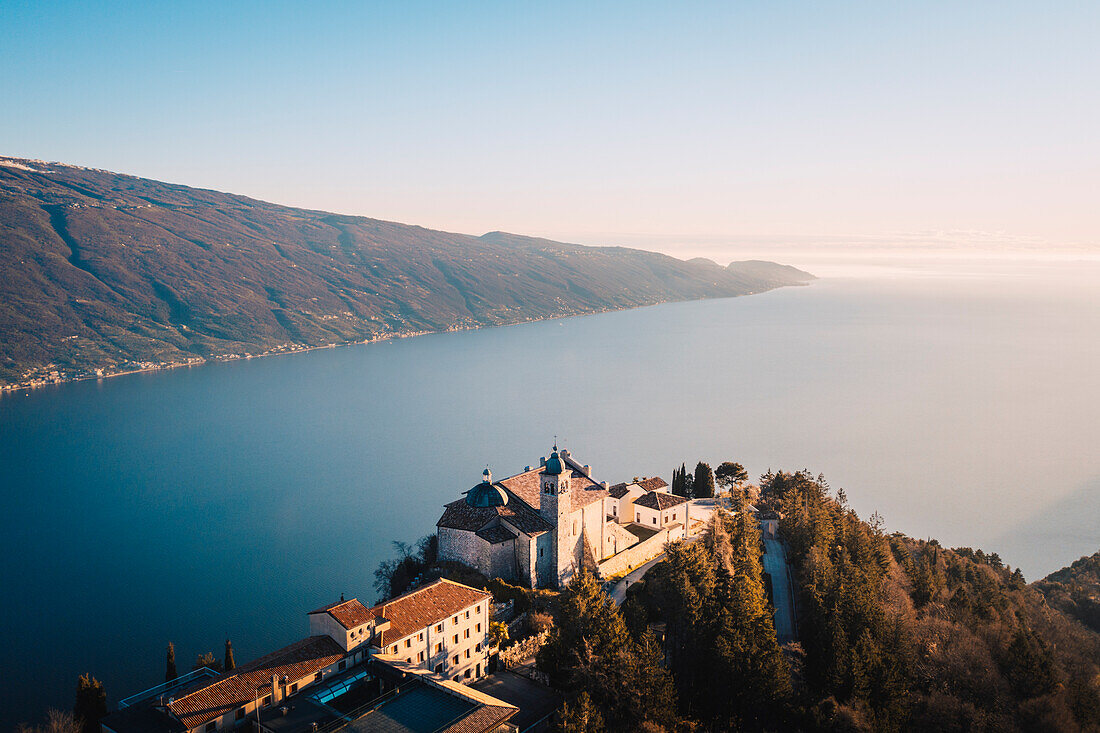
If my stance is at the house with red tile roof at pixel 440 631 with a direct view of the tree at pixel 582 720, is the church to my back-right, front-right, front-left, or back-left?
back-left

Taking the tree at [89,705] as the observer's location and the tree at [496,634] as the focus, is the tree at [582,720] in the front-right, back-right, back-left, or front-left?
front-right

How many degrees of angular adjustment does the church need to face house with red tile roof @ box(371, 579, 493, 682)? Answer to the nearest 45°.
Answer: approximately 135° to its right

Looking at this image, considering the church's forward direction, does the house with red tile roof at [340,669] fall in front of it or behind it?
behind

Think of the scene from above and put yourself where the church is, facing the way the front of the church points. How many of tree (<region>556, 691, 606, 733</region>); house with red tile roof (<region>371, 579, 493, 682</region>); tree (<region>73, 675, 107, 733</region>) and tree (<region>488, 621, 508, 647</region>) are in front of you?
0

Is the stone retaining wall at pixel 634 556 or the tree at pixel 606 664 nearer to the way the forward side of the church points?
the stone retaining wall

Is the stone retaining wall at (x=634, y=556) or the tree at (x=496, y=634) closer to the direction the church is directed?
the stone retaining wall

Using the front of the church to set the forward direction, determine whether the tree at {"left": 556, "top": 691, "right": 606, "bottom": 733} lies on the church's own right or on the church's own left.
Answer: on the church's own right

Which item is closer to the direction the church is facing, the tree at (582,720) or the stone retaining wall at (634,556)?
the stone retaining wall

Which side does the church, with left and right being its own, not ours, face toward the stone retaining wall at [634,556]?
front

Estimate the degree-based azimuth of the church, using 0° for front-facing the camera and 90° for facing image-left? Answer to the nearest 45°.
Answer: approximately 225°

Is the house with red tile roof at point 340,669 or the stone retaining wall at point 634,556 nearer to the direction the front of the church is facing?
the stone retaining wall

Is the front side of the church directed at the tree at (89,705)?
no

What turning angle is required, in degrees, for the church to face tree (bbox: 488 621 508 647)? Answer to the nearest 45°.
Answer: approximately 135° to its right
